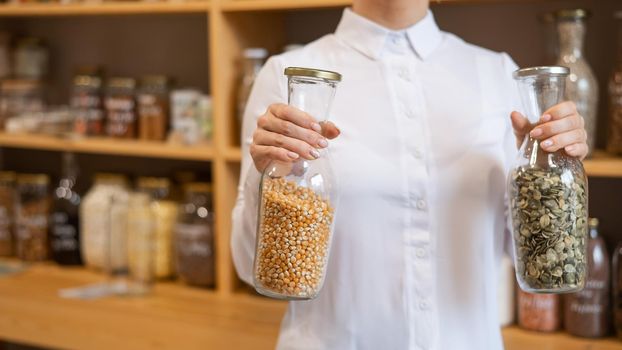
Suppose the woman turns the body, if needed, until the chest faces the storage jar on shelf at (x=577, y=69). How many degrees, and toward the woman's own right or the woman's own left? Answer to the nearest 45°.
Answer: approximately 135° to the woman's own left

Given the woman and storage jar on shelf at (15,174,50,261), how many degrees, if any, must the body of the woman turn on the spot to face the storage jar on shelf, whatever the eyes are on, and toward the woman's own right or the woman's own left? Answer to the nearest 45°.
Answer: approximately 135° to the woman's own right

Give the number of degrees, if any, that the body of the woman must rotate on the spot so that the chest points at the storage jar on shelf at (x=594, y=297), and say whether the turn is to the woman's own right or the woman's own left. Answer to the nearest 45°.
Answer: approximately 135° to the woman's own left

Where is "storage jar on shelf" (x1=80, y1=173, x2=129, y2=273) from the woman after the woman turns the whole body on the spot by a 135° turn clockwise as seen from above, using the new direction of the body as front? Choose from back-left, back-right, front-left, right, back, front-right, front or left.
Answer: front

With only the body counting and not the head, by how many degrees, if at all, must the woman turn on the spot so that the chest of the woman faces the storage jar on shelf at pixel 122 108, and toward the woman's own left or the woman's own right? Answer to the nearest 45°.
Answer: approximately 135° to the woman's own right

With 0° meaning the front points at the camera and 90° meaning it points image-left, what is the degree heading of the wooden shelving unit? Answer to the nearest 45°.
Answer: approximately 0°

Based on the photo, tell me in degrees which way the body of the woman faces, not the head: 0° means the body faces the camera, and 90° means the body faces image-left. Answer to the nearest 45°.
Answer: approximately 0°

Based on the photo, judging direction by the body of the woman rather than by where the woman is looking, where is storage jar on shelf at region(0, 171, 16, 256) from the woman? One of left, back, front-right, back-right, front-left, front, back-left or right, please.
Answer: back-right

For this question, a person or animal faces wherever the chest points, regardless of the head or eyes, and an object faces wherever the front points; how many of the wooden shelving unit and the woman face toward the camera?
2

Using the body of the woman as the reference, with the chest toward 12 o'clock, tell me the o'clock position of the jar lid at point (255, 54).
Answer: The jar lid is roughly at 5 o'clock from the woman.
